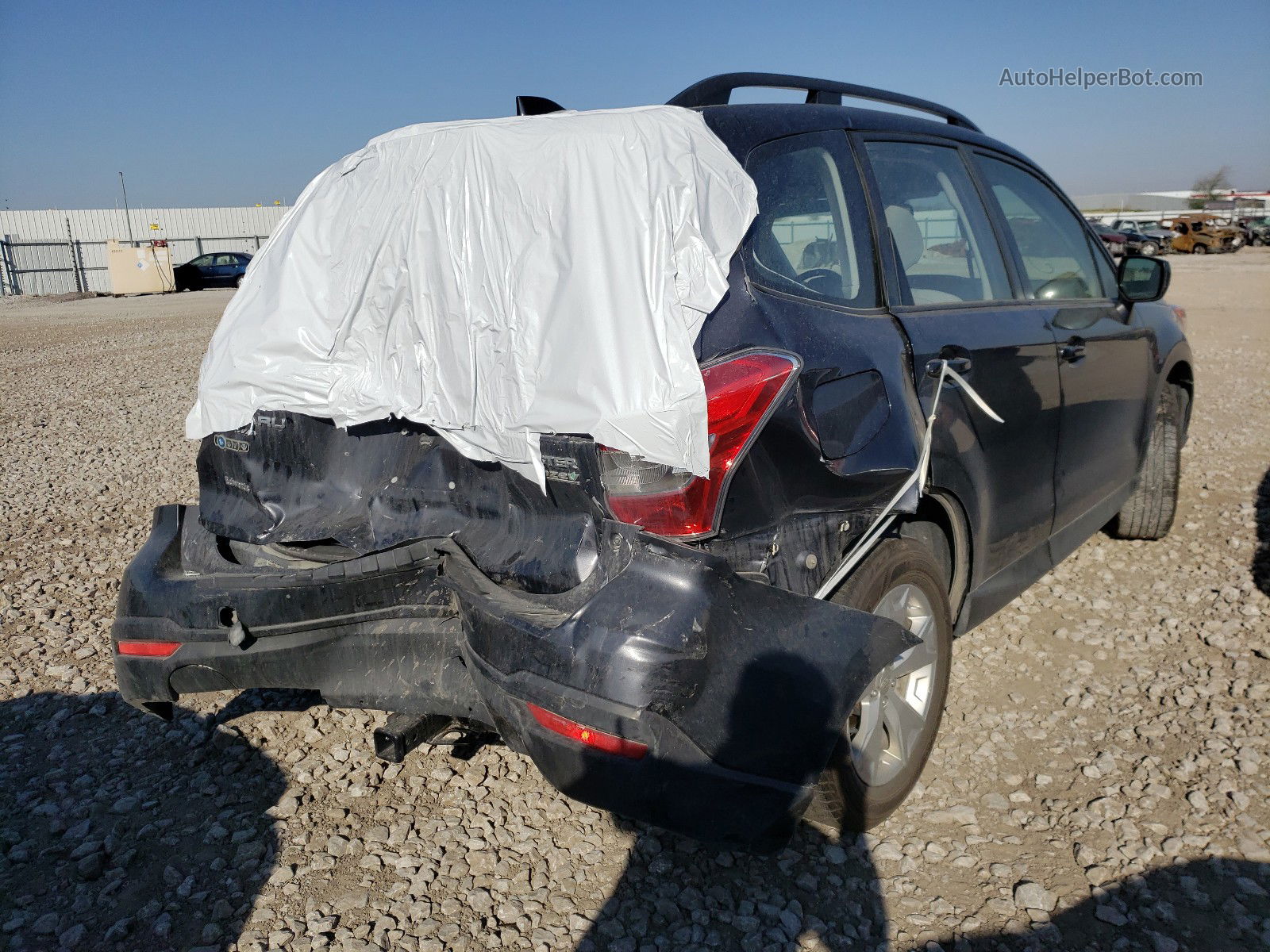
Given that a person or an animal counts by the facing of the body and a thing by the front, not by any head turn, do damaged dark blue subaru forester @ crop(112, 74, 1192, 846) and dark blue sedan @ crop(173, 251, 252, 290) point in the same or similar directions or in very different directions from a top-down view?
very different directions

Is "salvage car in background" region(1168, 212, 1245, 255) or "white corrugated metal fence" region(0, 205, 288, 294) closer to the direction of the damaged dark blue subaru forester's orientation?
the salvage car in background

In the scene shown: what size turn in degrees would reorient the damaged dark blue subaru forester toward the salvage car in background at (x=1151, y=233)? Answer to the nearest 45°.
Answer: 0° — it already faces it

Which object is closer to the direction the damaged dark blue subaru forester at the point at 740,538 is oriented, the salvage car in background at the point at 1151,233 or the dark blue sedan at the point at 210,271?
the salvage car in background

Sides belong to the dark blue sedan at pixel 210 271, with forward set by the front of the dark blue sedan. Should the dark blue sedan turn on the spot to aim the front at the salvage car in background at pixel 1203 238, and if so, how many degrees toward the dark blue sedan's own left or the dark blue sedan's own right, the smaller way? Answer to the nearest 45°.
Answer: approximately 135° to the dark blue sedan's own left

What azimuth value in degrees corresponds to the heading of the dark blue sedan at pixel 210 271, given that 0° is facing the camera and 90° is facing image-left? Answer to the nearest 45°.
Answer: approximately 45°

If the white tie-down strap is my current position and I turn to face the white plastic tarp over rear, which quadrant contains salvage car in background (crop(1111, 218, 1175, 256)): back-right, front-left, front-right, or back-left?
back-right

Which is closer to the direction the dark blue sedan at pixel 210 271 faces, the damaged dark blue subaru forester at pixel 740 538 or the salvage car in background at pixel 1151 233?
the damaged dark blue subaru forester

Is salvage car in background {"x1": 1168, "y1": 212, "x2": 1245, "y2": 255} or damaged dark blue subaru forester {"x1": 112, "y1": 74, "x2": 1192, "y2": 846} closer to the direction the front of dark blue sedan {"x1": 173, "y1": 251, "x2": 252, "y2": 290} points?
the damaged dark blue subaru forester

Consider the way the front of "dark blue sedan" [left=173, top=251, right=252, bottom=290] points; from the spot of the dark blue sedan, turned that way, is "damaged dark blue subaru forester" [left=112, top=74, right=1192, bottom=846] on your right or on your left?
on your left

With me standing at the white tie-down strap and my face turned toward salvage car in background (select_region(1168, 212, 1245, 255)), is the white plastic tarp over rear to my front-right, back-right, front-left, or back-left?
back-left

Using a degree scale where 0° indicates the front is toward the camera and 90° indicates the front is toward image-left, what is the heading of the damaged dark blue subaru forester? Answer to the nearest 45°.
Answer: approximately 225°
